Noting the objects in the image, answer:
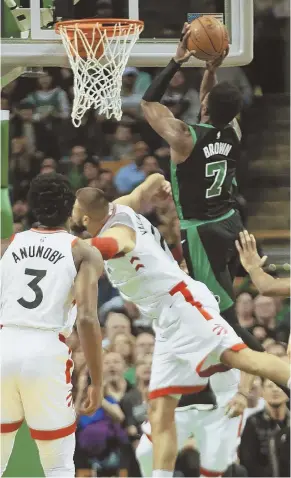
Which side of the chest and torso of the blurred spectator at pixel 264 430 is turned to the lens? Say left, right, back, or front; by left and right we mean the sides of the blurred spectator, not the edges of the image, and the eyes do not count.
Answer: front

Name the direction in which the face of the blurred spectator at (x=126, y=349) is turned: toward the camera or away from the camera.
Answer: toward the camera

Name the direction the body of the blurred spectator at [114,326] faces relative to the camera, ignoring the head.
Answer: toward the camera

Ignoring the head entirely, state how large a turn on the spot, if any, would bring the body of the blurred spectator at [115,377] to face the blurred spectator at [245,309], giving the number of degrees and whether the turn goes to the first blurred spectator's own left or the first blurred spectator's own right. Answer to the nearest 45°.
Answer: approximately 135° to the first blurred spectator's own left

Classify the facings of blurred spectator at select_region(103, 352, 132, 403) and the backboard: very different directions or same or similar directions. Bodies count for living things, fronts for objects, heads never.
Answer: same or similar directions

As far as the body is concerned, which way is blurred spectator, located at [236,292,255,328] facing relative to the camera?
toward the camera

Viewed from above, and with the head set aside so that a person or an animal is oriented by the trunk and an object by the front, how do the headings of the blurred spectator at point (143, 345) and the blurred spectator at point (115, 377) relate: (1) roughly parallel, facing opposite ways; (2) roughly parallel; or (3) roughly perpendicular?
roughly parallel

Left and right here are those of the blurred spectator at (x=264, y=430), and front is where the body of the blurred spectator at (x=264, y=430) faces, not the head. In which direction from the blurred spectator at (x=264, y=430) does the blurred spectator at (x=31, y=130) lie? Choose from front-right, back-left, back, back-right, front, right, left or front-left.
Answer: back-right

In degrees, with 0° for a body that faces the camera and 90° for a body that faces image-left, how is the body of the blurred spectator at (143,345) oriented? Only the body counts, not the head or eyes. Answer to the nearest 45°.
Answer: approximately 0°

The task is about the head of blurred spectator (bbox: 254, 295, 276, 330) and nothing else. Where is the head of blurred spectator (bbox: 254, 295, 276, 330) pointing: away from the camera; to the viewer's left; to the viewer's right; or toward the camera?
toward the camera
